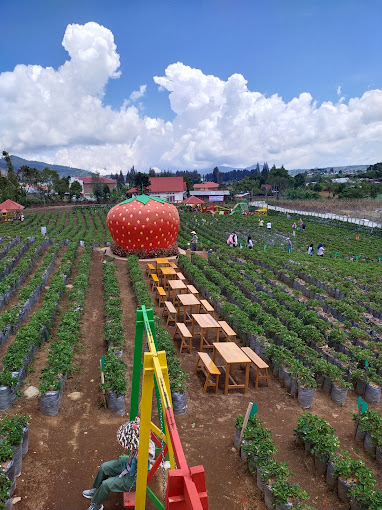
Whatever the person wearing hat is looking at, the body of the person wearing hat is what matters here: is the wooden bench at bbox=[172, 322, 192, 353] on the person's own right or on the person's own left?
on the person's own right

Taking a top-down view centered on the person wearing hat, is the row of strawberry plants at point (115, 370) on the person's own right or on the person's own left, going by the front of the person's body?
on the person's own right

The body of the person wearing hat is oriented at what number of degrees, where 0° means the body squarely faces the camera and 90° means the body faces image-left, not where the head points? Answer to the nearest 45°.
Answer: approximately 90°

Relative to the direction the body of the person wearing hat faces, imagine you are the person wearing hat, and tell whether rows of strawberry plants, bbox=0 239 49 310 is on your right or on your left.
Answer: on your right

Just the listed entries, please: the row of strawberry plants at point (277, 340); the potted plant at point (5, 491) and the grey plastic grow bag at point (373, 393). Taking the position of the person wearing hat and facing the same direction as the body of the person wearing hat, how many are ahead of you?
1

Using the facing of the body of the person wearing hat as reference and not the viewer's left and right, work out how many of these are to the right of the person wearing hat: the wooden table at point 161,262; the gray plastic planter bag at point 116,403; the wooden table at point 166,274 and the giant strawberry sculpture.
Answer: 4

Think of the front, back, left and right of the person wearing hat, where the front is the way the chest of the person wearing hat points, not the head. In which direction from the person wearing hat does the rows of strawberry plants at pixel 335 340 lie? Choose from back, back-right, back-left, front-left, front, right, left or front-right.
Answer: back-right

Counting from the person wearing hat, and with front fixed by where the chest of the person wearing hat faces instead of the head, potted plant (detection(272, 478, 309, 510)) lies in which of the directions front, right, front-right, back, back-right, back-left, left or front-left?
back

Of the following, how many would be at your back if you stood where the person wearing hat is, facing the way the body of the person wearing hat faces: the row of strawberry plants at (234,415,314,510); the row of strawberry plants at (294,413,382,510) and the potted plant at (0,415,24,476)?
2

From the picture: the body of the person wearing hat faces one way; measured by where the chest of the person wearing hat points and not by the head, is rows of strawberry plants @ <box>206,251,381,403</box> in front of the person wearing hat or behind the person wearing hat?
behind

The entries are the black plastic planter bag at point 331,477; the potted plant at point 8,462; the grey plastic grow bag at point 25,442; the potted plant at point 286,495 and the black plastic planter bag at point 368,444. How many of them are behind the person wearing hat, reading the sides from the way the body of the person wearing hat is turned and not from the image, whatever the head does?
3

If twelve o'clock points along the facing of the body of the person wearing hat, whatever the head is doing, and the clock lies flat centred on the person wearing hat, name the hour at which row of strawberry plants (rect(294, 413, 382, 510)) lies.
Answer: The row of strawberry plants is roughly at 6 o'clock from the person wearing hat.

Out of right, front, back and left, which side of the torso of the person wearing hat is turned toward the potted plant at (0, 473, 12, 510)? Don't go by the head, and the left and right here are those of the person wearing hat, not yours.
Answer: front

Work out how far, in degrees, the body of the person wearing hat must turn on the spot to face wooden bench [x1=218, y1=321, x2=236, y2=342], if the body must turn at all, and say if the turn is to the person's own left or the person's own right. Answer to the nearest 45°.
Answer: approximately 135° to the person's own right

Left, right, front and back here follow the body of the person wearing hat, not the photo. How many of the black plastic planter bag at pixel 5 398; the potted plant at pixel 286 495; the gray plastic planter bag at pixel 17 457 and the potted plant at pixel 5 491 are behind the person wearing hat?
1

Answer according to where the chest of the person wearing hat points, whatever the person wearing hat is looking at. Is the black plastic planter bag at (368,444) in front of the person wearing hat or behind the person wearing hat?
behind

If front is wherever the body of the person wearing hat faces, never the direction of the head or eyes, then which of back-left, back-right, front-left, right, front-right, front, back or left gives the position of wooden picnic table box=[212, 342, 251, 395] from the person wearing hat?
back-right

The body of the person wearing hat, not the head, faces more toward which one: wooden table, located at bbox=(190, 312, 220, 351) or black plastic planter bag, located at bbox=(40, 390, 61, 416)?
the black plastic planter bag
